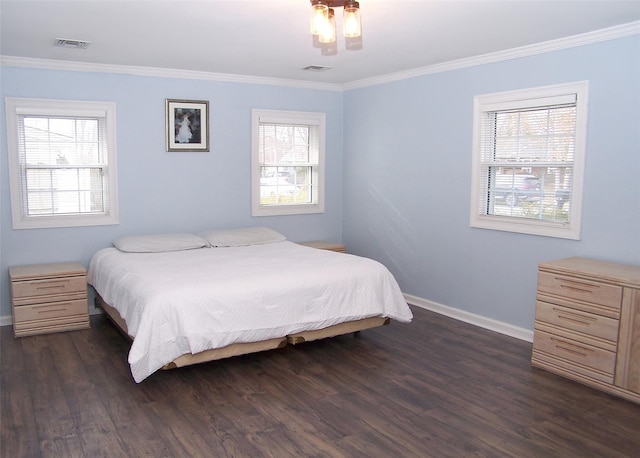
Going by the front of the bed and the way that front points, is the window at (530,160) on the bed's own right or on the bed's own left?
on the bed's own left

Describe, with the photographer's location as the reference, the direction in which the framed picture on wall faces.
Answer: facing the viewer

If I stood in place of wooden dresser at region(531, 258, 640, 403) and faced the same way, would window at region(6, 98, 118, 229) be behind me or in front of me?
in front

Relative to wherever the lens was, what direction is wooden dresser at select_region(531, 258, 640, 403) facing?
facing the viewer and to the left of the viewer

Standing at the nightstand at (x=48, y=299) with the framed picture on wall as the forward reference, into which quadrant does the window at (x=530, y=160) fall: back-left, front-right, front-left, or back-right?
front-right

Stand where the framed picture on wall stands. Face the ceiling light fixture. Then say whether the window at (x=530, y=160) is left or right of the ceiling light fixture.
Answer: left

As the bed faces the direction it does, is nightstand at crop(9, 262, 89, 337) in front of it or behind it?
behind

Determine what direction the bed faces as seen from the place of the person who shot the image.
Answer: facing the viewer and to the right of the viewer

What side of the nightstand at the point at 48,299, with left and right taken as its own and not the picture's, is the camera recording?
front

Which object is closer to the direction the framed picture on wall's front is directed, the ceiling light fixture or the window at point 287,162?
the ceiling light fixture

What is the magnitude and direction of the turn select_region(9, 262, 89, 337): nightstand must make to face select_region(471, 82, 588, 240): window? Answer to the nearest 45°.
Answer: approximately 45° to its left

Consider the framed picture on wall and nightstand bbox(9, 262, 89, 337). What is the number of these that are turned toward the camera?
2

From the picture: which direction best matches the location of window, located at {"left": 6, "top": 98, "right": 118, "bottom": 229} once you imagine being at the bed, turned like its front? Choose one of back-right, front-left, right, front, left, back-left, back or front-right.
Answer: back
